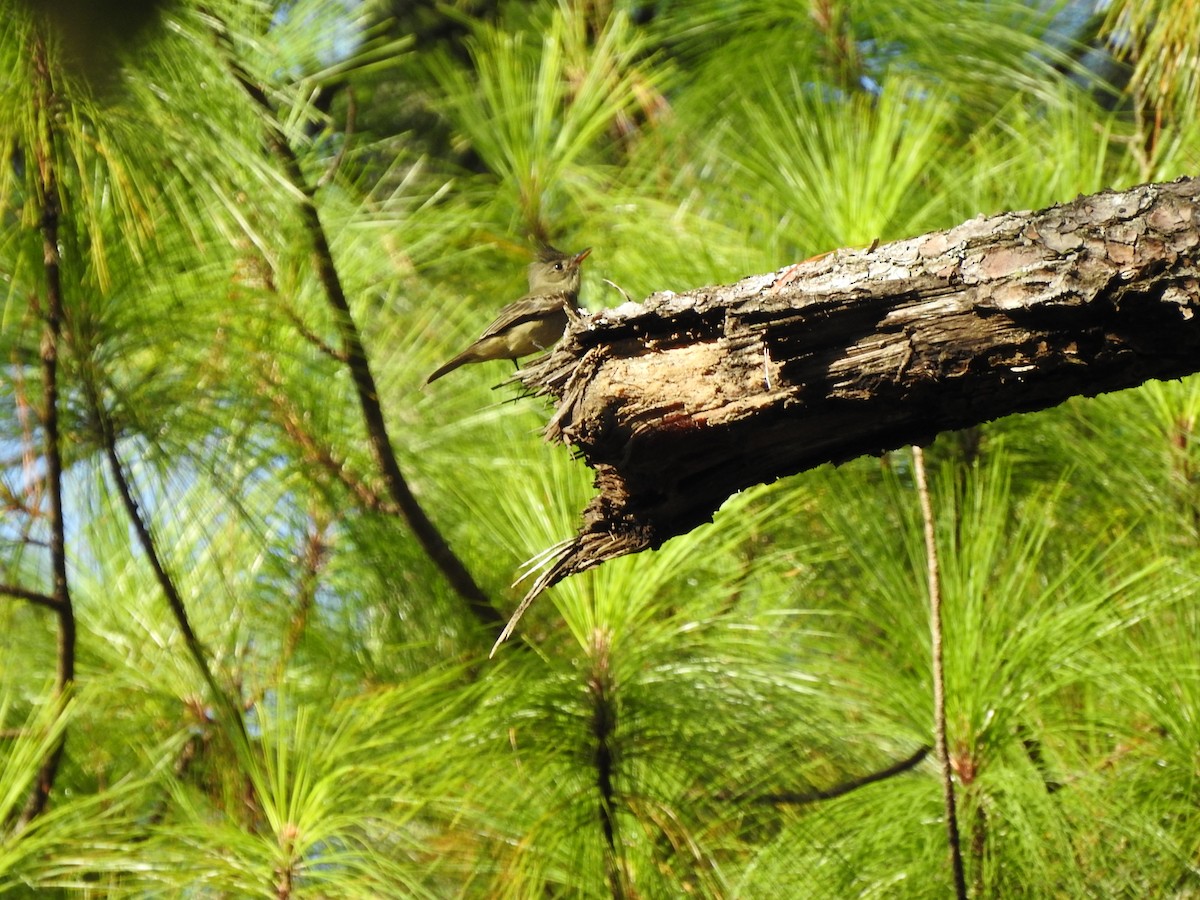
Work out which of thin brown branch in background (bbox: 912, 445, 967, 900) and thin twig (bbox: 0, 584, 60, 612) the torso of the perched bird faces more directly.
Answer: the thin brown branch in background

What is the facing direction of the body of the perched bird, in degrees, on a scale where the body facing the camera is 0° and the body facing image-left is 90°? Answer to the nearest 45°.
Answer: approximately 270°

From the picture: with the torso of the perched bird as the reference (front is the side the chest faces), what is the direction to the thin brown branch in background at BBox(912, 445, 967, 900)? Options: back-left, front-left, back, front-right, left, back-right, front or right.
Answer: front-left

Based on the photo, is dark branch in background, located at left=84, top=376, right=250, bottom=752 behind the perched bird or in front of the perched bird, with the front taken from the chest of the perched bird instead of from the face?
behind
